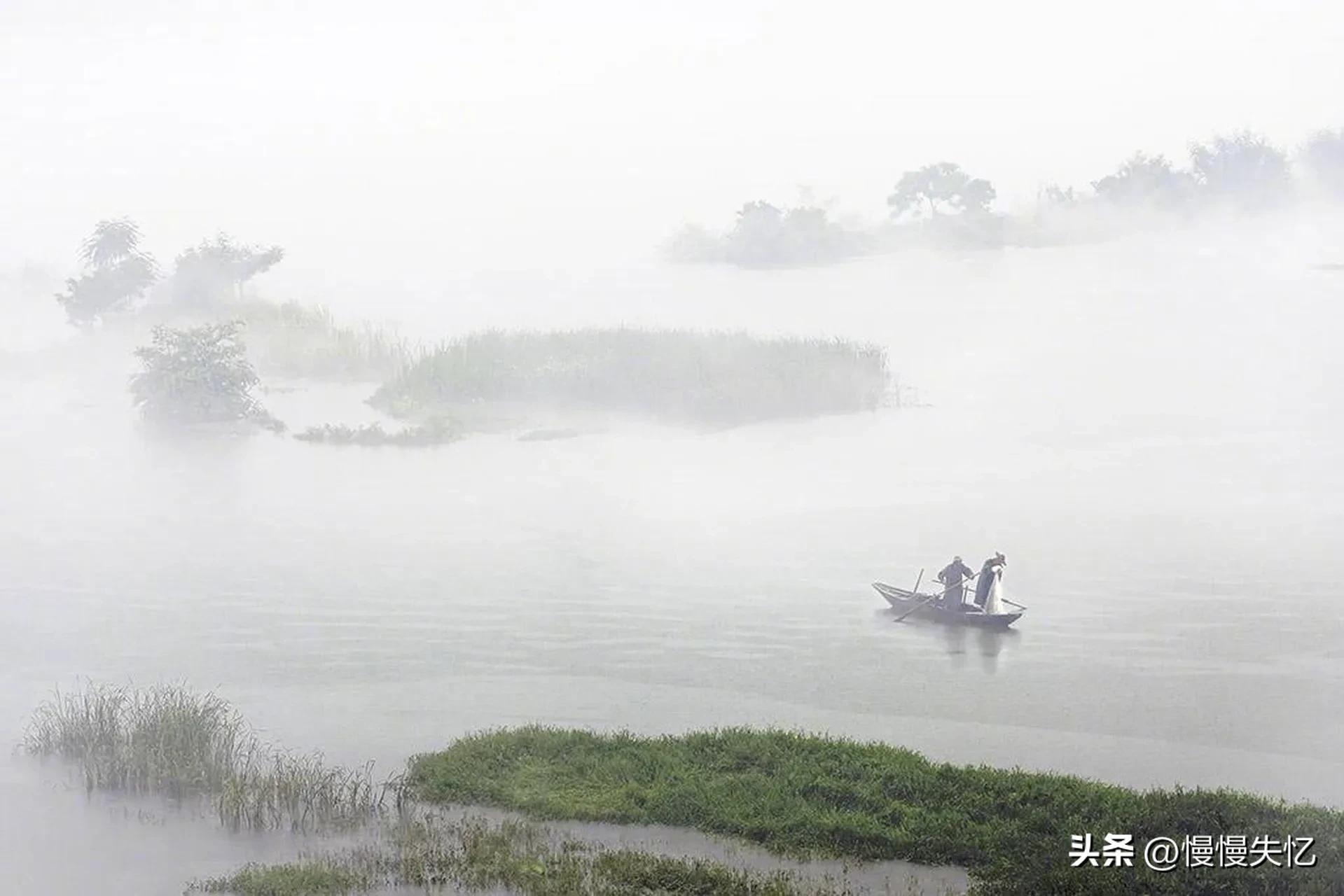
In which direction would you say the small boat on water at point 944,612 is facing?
to the viewer's left

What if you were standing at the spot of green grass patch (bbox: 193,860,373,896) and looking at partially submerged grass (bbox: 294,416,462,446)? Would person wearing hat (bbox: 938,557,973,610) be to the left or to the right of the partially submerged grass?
right

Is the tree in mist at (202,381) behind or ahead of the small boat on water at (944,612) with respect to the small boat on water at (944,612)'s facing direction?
ahead

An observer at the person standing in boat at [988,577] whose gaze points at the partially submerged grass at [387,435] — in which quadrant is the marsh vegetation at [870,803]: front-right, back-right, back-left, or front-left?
back-left

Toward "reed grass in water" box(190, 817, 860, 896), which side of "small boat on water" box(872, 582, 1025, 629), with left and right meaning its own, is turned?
left

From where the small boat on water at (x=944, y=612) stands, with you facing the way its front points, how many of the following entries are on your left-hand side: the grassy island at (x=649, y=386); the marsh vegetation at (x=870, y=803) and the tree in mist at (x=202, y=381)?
1

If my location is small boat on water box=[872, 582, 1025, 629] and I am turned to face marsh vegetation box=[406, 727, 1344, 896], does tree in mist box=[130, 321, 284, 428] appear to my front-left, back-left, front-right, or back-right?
back-right

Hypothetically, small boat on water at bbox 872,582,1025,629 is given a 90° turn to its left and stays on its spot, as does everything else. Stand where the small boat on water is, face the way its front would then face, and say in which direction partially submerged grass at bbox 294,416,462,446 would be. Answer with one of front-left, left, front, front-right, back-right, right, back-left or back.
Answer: back-right
